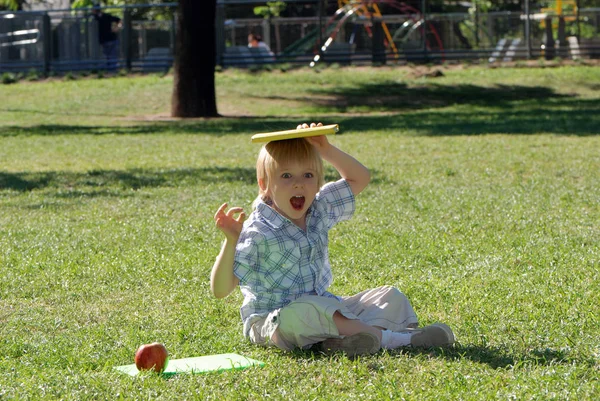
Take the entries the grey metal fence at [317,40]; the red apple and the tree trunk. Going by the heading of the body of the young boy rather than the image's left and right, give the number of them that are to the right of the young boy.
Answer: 1

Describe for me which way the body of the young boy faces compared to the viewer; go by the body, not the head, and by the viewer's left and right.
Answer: facing the viewer and to the right of the viewer

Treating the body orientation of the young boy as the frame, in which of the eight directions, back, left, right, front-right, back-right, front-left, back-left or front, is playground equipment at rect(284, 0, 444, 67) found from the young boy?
back-left

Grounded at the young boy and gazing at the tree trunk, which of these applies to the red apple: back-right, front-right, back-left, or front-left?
back-left

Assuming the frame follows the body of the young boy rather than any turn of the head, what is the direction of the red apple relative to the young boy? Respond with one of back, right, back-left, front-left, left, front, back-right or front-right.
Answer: right

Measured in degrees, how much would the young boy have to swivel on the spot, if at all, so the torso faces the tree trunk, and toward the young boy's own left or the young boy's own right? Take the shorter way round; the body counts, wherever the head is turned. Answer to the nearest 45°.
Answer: approximately 135° to the young boy's own left

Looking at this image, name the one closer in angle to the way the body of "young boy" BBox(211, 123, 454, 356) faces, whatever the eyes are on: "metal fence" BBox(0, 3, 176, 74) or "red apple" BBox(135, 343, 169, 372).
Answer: the red apple

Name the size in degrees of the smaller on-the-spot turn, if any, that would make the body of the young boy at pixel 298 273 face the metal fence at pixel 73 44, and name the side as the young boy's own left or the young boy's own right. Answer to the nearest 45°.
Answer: approximately 135° to the young boy's own left

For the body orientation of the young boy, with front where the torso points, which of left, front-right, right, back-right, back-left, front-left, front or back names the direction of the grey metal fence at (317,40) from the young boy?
back-left
